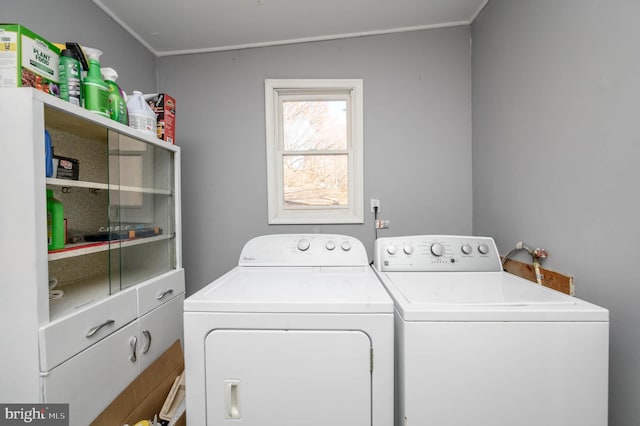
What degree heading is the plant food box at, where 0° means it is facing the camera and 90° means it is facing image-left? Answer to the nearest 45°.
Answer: approximately 315°

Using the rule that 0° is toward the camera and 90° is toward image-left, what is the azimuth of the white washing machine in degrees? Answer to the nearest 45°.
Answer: approximately 0°

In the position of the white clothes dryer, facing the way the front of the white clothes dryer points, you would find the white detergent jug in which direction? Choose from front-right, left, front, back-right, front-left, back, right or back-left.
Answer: back-right

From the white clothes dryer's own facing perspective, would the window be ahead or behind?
behind

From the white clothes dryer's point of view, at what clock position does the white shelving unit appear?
The white shelving unit is roughly at 4 o'clock from the white clothes dryer.

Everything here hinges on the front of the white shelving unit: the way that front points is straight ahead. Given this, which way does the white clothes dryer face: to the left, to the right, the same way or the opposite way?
to the right

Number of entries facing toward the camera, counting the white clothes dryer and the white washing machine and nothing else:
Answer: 2
